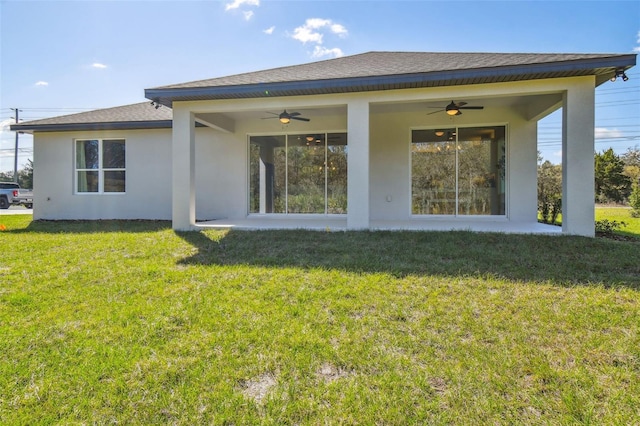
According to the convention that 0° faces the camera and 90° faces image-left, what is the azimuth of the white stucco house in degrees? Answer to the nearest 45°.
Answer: approximately 180°

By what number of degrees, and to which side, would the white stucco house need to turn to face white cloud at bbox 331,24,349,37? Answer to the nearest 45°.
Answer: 0° — it already faces it

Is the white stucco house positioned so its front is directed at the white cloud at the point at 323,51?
yes
